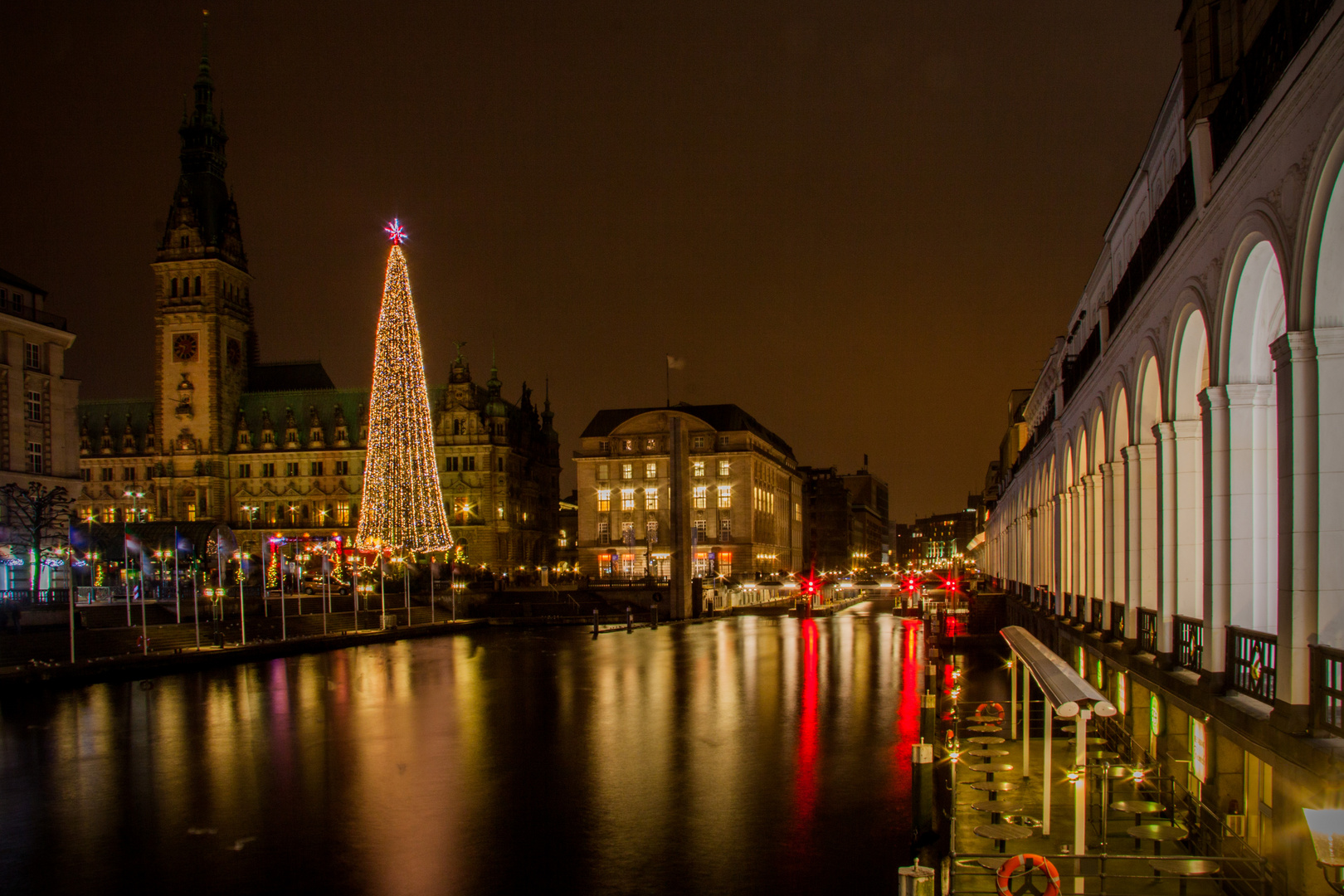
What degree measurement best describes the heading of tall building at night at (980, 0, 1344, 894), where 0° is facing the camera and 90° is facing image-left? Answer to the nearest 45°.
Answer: approximately 90°

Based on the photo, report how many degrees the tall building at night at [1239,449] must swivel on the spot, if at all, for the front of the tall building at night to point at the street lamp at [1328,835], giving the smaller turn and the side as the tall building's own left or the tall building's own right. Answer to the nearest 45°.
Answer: approximately 90° to the tall building's own left
